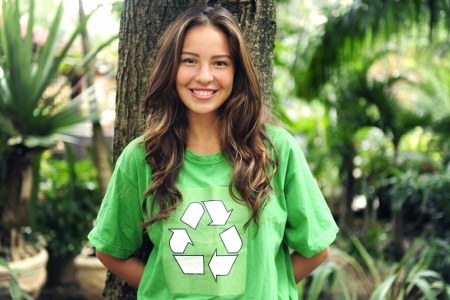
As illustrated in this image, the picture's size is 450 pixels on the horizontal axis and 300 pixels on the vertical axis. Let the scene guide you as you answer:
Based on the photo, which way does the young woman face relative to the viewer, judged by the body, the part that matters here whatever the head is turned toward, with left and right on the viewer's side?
facing the viewer

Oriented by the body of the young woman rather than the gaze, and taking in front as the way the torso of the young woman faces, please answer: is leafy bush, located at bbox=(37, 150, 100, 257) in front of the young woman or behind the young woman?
behind
